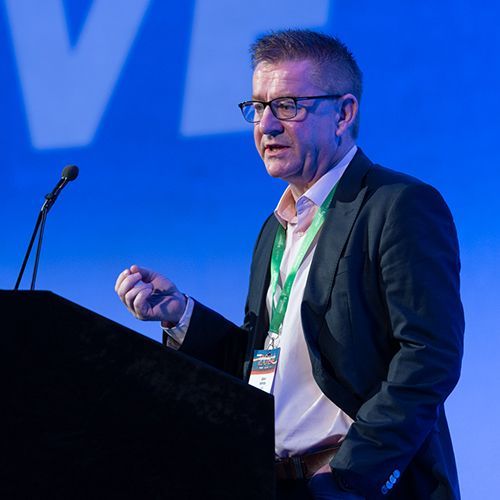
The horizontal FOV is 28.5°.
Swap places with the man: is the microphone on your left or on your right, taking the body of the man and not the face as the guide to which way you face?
on your right

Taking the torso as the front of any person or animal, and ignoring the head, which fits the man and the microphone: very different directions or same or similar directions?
very different directions

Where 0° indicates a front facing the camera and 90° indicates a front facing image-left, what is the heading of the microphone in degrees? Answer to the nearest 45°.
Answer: approximately 270°

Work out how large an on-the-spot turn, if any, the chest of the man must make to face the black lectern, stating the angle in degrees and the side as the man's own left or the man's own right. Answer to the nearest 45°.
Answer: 0° — they already face it
